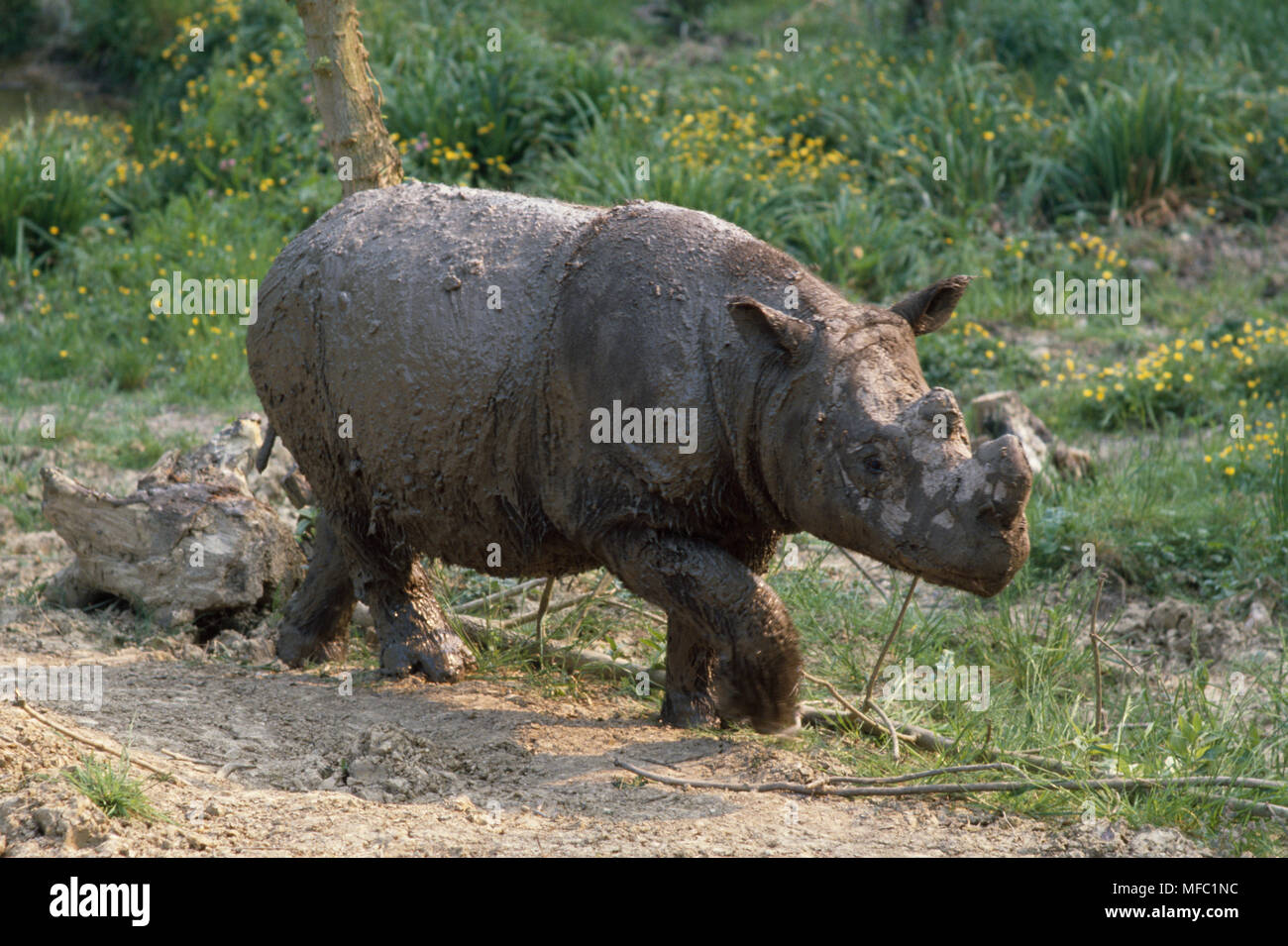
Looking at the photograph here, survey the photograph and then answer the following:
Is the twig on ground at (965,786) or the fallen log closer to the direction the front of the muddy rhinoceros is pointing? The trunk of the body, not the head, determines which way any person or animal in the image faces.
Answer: the twig on ground

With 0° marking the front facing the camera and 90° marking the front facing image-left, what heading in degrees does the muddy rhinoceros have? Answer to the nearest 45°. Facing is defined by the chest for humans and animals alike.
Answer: approximately 315°

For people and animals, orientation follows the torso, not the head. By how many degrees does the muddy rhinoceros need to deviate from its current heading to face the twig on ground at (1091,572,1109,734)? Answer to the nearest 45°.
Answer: approximately 45° to its left

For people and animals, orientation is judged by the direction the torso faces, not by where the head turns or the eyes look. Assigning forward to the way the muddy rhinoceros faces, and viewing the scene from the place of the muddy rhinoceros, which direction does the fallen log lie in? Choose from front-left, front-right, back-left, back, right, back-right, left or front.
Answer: back

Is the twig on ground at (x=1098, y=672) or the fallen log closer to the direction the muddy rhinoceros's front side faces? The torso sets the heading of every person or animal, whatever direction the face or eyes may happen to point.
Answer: the twig on ground

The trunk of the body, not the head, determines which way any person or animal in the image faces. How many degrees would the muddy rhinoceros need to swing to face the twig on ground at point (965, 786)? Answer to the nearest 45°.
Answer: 0° — it already faces it
